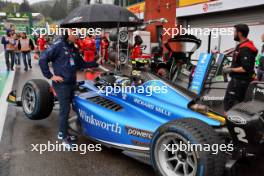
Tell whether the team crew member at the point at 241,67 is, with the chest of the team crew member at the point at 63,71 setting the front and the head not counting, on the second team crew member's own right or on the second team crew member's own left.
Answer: on the second team crew member's own left

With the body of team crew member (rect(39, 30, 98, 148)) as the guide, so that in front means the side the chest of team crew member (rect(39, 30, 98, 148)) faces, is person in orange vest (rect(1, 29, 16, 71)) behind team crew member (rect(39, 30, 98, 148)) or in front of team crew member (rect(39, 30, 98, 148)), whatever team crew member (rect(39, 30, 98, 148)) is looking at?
behind

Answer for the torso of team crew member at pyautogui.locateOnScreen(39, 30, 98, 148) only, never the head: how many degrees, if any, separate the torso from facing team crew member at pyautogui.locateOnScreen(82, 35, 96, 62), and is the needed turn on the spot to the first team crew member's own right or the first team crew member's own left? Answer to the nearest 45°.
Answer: approximately 135° to the first team crew member's own left

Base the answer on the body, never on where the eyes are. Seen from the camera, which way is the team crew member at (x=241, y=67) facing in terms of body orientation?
to the viewer's left

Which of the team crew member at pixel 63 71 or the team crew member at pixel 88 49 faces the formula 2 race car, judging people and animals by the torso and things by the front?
the team crew member at pixel 63 71

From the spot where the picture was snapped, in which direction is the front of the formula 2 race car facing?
facing away from the viewer and to the left of the viewer

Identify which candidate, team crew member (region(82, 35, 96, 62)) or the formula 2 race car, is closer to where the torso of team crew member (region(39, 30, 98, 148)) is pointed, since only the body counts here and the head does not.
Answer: the formula 2 race car
